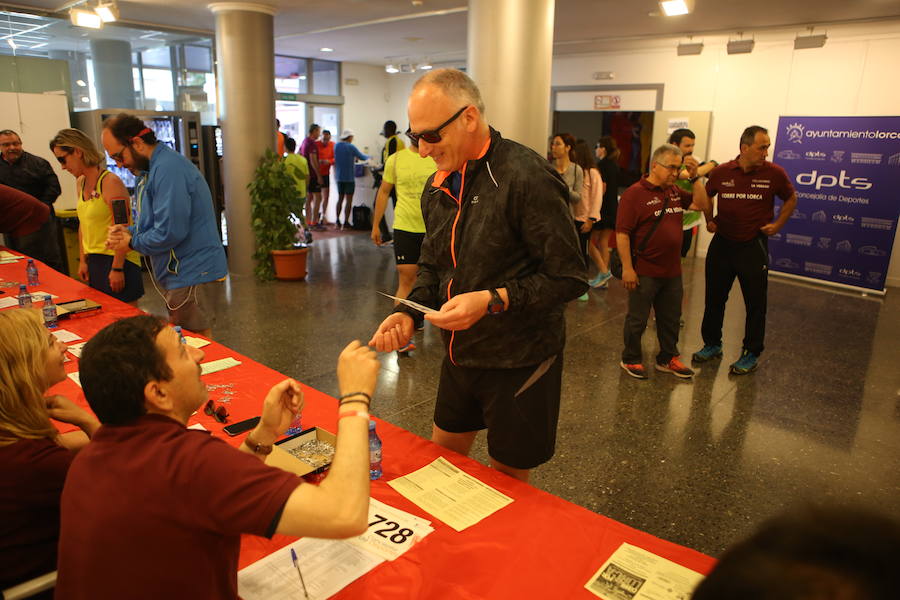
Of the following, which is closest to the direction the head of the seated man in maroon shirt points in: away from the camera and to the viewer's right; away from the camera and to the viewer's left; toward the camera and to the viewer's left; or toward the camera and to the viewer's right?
away from the camera and to the viewer's right

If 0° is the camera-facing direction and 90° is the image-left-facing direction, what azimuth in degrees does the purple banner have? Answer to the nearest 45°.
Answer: approximately 45°

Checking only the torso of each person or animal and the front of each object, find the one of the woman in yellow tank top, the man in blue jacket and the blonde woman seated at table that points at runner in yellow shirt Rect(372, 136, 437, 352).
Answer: the blonde woman seated at table

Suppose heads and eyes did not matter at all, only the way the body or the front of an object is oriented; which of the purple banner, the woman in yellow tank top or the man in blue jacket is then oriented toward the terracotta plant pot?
the purple banner

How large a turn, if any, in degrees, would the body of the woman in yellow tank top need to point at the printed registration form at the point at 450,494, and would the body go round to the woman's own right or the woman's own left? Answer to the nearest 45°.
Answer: approximately 45° to the woman's own left

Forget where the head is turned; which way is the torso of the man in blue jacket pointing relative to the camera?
to the viewer's left

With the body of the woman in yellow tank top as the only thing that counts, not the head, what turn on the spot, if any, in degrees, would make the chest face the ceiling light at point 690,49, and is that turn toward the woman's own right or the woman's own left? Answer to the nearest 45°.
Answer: approximately 135° to the woman's own left

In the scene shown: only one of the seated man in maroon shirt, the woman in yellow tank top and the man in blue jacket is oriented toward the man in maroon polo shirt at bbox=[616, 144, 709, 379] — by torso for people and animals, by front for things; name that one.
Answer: the seated man in maroon shirt

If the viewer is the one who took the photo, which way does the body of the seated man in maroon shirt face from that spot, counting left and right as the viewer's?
facing away from the viewer and to the right of the viewer

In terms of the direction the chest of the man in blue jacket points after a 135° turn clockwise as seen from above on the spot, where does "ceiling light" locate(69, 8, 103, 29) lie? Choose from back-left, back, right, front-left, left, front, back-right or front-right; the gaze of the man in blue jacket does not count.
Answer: front-left

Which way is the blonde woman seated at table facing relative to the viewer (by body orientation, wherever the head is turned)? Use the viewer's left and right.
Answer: facing away from the viewer and to the right of the viewer

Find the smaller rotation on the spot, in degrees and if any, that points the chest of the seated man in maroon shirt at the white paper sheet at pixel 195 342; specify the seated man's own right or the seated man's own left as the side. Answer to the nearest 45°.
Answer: approximately 45° to the seated man's own left

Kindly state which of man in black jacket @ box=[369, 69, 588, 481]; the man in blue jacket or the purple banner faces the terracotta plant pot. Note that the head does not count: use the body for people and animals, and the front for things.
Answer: the purple banner

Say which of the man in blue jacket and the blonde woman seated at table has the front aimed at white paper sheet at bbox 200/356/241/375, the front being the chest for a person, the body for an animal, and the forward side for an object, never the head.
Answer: the blonde woman seated at table
